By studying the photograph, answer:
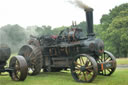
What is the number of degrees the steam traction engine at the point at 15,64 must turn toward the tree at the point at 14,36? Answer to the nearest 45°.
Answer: approximately 135° to its left

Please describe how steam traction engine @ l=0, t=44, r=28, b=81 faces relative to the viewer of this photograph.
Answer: facing the viewer and to the right of the viewer

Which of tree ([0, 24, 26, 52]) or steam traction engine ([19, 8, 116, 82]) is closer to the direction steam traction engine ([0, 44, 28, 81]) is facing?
the steam traction engine

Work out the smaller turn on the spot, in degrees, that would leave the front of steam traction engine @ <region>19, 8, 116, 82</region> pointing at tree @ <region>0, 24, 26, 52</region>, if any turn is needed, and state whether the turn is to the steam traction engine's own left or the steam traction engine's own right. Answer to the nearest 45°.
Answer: approximately 180°

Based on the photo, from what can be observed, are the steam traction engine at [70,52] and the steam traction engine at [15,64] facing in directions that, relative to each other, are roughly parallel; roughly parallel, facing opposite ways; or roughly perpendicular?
roughly parallel

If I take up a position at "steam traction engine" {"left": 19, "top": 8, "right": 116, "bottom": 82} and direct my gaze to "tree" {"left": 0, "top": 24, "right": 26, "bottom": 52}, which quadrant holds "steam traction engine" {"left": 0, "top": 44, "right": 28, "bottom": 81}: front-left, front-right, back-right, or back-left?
front-left

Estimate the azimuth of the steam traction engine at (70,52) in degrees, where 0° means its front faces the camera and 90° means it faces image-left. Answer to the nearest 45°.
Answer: approximately 315°

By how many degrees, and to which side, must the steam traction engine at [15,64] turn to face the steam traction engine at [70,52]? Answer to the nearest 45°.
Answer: approximately 45° to its left

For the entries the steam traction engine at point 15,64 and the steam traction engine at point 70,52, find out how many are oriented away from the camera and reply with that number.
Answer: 0
